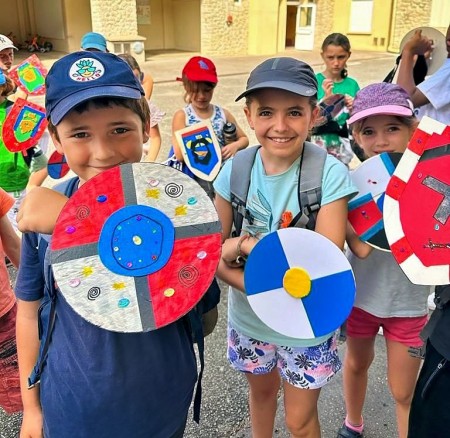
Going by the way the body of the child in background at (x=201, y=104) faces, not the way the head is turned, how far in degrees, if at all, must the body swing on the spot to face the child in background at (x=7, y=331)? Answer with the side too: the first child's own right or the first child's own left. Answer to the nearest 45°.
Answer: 0° — they already face them

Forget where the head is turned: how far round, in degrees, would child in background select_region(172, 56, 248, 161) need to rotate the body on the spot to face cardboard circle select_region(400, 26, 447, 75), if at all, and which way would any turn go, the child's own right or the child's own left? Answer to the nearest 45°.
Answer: approximately 90° to the child's own left

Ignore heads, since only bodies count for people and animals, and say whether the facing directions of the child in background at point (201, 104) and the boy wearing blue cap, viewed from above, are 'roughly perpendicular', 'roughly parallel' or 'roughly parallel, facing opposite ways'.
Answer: roughly parallel

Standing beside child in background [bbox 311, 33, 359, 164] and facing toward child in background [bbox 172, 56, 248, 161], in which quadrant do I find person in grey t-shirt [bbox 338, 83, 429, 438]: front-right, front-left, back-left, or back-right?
front-left

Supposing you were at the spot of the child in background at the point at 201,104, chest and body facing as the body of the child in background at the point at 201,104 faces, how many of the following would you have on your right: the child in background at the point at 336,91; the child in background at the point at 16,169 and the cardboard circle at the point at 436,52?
1

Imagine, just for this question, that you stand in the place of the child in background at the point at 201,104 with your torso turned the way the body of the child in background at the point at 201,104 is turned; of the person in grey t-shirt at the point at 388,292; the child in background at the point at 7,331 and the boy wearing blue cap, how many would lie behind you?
0

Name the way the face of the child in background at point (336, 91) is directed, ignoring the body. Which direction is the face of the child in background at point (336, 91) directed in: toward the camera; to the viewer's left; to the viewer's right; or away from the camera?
toward the camera

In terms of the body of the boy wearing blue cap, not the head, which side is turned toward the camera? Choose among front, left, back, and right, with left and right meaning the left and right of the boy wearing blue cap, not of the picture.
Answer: front

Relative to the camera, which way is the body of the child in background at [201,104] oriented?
toward the camera

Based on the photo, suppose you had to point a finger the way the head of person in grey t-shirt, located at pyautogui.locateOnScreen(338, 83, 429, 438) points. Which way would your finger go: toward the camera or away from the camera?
toward the camera

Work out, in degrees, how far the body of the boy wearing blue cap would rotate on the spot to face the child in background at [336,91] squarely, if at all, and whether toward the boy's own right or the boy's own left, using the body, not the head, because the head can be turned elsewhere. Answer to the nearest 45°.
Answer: approximately 135° to the boy's own left

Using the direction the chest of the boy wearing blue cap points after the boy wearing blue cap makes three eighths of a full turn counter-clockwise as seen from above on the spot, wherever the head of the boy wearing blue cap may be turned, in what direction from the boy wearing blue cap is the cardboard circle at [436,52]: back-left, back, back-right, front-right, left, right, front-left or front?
front

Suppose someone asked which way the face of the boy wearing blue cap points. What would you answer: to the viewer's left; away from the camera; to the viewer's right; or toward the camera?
toward the camera

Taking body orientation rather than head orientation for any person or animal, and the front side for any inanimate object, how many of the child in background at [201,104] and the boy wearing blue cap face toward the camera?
2
